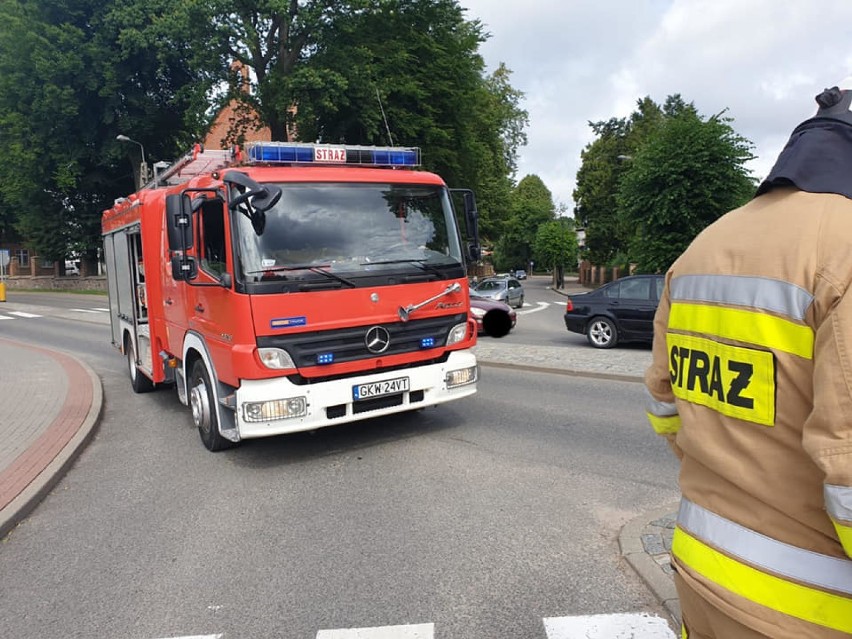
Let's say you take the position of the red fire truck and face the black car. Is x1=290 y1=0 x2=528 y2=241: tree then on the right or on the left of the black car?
left

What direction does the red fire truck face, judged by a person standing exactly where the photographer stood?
facing the viewer and to the right of the viewer

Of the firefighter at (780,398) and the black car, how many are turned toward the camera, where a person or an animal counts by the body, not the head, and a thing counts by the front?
0

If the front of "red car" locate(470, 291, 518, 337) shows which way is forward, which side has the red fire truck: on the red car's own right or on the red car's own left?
on the red car's own right

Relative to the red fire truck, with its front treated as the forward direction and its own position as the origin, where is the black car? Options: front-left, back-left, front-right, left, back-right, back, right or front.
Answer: left

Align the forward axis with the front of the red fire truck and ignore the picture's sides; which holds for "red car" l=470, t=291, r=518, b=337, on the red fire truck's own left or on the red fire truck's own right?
on the red fire truck's own left

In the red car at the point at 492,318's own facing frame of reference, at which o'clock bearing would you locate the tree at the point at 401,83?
The tree is roughly at 7 o'clock from the red car.

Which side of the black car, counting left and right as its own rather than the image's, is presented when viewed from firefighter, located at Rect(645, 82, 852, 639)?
right

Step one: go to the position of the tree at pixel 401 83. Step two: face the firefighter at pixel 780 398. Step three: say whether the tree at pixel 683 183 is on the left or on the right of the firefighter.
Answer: left

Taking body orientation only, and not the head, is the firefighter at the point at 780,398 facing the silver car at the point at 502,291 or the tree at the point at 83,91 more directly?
the silver car
